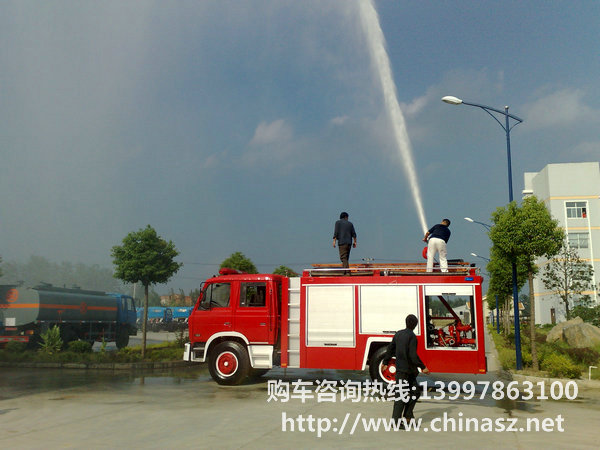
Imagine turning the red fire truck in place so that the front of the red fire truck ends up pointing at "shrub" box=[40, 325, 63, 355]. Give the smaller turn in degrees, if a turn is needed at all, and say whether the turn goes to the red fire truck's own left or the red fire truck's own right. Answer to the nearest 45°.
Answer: approximately 45° to the red fire truck's own right

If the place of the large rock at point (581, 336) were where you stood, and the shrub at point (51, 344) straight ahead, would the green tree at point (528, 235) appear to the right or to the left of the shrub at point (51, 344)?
left

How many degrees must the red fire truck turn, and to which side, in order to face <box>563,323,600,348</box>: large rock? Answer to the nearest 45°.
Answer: approximately 135° to its right

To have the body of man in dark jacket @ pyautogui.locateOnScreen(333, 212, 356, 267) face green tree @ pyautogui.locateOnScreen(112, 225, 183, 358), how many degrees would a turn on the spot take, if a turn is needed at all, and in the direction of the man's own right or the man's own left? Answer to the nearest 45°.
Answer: approximately 45° to the man's own left

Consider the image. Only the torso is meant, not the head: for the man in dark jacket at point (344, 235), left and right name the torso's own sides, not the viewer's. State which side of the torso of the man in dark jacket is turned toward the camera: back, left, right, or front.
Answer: back

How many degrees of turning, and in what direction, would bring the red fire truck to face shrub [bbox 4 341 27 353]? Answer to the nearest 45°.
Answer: approximately 45° to its right

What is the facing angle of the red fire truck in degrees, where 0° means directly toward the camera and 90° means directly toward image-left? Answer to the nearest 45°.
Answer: approximately 90°

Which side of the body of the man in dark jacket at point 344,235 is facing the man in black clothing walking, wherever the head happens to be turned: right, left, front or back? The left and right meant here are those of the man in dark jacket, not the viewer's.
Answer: back

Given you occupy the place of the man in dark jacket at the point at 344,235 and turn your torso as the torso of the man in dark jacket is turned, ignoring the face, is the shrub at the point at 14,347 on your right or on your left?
on your left
